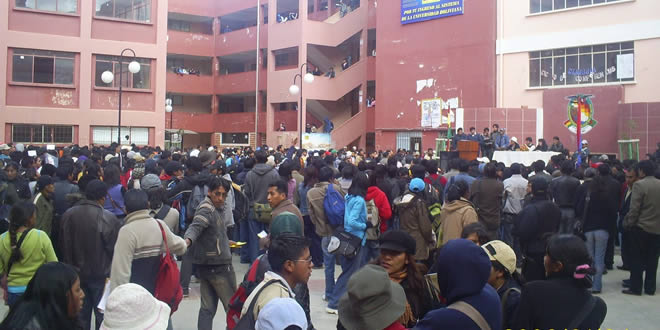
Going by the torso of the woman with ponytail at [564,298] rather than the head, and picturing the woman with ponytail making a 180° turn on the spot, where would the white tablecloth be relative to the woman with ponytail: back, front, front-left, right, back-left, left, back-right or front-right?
back-left

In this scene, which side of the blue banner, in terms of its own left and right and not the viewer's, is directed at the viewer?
front

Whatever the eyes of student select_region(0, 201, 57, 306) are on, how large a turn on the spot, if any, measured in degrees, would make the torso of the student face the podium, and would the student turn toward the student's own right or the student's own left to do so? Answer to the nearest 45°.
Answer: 0° — they already face it

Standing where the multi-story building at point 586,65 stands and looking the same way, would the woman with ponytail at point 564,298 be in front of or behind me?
in front

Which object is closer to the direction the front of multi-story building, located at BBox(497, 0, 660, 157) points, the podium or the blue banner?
the podium

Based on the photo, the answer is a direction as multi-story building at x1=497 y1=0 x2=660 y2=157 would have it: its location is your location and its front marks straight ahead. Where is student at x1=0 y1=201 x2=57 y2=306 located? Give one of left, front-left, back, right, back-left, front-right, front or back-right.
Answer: front

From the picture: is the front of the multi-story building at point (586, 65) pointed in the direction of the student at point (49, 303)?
yes

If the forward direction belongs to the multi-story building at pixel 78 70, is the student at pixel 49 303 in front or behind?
in front

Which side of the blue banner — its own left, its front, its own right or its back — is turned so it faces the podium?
front

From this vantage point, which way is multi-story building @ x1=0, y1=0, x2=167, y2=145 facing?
toward the camera
